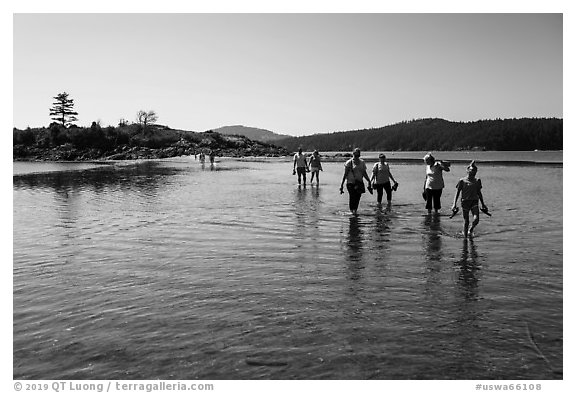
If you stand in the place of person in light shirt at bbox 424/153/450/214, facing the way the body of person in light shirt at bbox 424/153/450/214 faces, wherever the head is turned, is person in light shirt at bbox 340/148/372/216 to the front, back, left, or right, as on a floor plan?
right

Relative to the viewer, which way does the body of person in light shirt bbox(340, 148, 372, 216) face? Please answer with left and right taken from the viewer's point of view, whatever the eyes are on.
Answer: facing the viewer

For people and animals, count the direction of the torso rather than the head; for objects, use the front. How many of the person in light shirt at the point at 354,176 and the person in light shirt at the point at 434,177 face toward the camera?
2

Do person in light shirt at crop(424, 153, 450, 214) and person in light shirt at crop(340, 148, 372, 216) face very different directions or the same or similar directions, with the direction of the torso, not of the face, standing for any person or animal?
same or similar directions

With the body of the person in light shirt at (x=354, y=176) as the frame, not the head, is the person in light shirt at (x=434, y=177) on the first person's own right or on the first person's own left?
on the first person's own left
